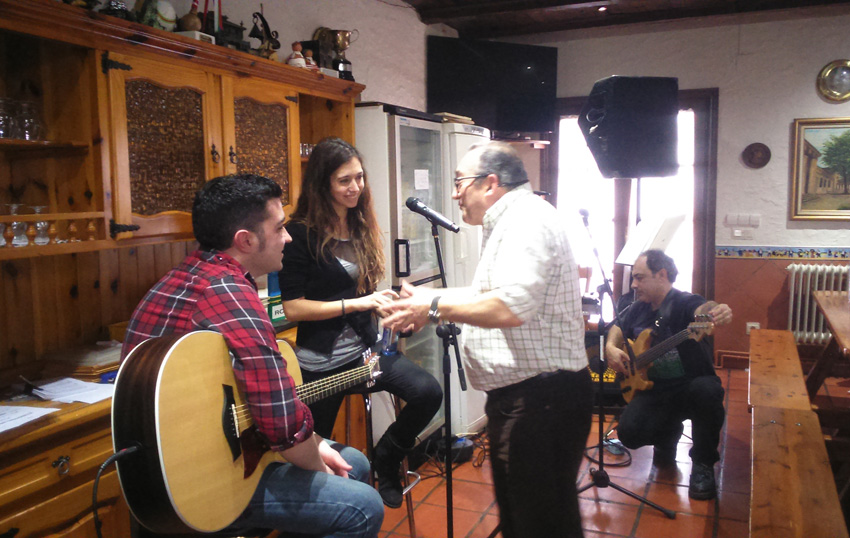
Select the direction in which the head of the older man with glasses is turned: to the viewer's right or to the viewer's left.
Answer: to the viewer's left

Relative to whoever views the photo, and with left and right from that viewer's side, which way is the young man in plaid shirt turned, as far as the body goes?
facing to the right of the viewer

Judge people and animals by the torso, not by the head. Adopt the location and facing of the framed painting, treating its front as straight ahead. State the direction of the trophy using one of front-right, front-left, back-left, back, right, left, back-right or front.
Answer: front-right

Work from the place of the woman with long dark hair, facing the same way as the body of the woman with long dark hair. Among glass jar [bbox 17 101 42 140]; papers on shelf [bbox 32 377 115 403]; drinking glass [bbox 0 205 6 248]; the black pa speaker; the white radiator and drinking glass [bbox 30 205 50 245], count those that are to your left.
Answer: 2

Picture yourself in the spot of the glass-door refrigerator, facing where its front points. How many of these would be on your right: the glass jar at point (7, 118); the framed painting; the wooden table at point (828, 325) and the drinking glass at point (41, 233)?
2

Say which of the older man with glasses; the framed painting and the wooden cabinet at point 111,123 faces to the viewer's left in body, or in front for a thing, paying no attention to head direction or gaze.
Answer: the older man with glasses

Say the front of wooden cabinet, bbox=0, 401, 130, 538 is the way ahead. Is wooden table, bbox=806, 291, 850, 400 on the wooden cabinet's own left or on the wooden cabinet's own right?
on the wooden cabinet's own left

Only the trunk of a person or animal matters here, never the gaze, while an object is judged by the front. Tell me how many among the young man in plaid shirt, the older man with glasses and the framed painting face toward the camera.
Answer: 1

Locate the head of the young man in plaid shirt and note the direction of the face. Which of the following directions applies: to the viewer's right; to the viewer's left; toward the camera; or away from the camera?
to the viewer's right

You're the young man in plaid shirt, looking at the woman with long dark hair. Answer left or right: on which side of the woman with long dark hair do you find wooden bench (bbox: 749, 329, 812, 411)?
right

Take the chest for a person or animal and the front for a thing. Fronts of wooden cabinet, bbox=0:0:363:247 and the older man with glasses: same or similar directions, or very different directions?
very different directions
